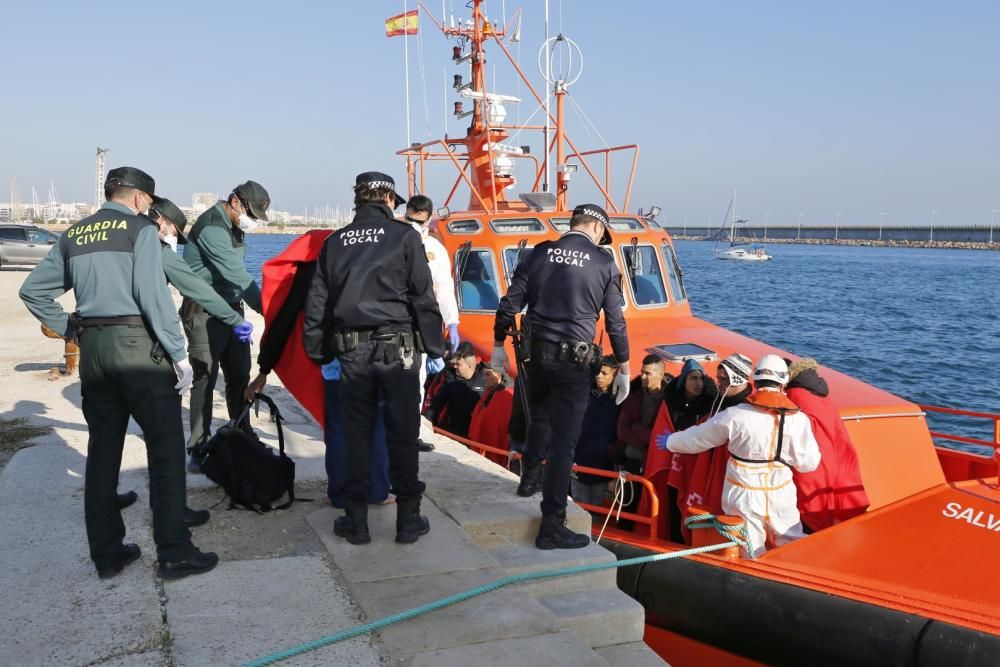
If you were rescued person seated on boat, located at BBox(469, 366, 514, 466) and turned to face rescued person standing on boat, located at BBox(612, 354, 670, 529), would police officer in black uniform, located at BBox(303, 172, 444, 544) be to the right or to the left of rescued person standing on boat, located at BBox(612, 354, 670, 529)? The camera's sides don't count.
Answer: right

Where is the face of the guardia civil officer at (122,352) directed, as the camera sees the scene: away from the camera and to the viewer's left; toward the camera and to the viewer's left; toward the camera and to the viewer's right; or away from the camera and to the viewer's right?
away from the camera and to the viewer's right

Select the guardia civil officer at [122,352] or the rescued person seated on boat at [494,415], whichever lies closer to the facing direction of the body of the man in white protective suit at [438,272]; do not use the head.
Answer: the guardia civil officer

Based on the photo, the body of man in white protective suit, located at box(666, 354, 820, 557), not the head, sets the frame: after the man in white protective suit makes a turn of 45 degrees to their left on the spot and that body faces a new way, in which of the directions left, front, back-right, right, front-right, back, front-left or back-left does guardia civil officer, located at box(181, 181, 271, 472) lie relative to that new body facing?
front-left

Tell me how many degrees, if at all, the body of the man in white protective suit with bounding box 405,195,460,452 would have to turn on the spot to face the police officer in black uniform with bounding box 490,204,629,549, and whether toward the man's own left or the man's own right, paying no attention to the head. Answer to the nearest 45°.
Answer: approximately 90° to the man's own left

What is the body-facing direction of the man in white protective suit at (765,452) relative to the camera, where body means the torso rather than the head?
away from the camera

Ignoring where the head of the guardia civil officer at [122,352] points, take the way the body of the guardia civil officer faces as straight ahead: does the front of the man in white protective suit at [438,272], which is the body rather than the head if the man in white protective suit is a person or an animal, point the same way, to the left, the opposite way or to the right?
the opposite way

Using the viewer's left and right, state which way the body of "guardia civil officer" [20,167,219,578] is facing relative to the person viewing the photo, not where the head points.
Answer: facing away from the viewer and to the right of the viewer

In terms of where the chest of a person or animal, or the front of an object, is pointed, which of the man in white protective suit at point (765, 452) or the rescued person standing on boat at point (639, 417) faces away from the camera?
the man in white protective suit
